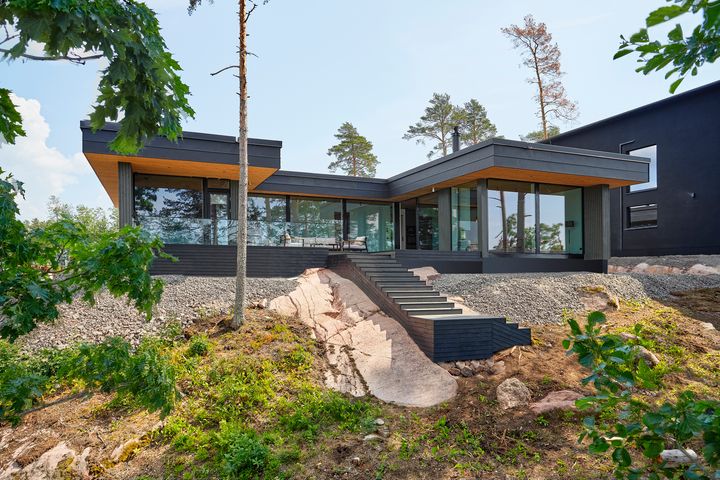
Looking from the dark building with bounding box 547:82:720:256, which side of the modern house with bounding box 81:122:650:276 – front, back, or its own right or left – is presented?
left

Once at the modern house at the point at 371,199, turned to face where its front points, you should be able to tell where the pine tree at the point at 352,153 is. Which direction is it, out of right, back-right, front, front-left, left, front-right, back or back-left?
back

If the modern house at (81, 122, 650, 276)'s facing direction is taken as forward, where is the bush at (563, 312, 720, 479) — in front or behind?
in front

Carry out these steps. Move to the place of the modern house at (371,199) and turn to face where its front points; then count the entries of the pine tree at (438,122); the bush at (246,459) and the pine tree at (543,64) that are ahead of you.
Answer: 1

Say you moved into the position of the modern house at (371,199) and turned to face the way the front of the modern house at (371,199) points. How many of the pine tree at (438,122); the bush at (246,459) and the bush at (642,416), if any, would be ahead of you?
2

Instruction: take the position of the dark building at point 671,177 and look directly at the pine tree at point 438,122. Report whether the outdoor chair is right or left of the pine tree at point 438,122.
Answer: left

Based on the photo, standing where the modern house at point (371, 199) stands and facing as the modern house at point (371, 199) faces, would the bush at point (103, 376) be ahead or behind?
ahead

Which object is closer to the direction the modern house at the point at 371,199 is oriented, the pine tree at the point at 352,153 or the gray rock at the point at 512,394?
the gray rock

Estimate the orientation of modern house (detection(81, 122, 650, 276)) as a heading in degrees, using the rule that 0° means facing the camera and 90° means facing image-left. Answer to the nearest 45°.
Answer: approximately 0°

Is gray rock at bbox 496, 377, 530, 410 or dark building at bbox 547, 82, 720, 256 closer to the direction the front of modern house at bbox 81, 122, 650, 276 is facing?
the gray rock

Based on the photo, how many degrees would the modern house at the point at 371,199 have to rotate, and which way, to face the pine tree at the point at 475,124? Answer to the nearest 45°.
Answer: approximately 135° to its left

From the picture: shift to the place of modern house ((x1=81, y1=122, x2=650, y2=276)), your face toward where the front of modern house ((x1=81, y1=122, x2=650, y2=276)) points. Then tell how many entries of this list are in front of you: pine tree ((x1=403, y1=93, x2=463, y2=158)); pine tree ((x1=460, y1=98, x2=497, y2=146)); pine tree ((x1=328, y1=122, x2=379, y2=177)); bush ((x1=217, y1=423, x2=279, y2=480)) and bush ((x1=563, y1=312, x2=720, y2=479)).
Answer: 2
